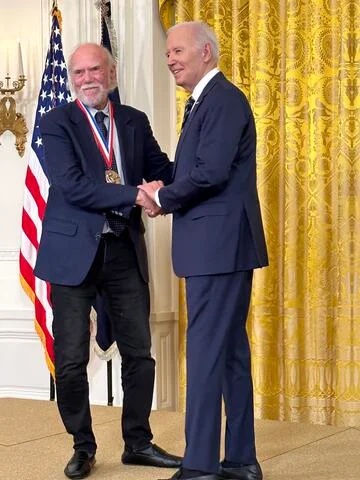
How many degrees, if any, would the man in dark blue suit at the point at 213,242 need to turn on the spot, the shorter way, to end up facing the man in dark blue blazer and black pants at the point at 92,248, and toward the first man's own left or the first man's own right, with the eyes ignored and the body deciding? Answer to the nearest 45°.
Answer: approximately 45° to the first man's own right

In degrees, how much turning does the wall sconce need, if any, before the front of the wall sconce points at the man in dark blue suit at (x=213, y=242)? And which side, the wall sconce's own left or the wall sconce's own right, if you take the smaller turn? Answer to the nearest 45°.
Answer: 0° — it already faces them

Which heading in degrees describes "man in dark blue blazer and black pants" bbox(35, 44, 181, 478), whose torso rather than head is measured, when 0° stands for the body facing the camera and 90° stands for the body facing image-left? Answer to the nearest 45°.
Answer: approximately 315°

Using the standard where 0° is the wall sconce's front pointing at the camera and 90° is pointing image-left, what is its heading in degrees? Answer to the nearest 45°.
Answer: approximately 0°

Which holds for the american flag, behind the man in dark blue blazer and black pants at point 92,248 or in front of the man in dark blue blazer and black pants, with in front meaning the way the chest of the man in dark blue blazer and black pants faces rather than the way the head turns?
behind

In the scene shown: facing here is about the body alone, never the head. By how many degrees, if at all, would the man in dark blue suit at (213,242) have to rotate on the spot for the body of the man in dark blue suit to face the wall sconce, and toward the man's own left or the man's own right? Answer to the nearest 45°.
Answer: approximately 45° to the man's own right

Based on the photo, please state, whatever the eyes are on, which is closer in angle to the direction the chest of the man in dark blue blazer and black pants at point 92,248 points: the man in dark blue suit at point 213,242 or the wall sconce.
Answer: the man in dark blue suit

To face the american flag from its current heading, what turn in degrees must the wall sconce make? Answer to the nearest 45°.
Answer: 0° — it already faces it

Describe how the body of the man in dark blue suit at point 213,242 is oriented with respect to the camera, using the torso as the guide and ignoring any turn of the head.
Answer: to the viewer's left

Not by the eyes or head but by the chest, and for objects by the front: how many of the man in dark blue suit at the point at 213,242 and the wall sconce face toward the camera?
1
